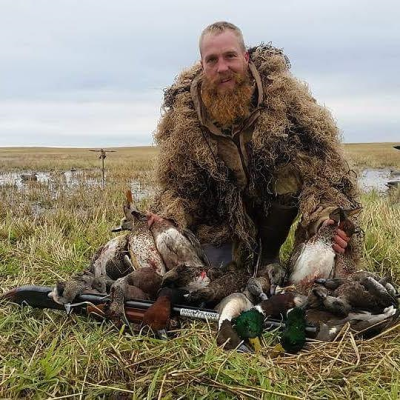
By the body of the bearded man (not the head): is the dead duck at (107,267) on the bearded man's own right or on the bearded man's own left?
on the bearded man's own right

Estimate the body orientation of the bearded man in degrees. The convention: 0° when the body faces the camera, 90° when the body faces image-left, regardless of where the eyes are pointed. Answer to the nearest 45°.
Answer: approximately 0°

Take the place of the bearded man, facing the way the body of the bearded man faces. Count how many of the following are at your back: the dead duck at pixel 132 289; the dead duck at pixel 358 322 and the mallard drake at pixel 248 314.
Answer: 0

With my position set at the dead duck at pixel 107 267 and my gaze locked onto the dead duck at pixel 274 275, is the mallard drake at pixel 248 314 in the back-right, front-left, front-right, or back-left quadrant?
front-right

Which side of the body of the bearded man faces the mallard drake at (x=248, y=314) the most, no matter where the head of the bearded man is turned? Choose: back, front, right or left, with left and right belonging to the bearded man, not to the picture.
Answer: front

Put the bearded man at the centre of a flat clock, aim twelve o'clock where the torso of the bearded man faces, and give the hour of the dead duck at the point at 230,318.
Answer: The dead duck is roughly at 12 o'clock from the bearded man.

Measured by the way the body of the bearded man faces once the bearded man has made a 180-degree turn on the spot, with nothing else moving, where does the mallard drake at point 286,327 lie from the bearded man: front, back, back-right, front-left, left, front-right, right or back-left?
back

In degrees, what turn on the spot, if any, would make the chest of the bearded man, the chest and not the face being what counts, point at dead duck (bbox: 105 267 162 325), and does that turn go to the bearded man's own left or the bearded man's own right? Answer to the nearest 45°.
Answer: approximately 45° to the bearded man's own right

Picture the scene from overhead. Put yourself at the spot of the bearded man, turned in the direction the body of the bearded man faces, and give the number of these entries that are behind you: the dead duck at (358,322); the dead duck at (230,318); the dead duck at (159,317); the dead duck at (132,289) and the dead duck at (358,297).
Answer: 0

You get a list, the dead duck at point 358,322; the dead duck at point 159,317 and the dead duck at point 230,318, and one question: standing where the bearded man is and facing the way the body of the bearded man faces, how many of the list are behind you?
0

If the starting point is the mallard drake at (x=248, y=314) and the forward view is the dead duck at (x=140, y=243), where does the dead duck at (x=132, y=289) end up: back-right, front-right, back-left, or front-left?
front-left

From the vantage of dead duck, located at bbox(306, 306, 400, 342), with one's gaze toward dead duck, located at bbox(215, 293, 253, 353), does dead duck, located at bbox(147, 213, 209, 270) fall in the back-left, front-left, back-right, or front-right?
front-right

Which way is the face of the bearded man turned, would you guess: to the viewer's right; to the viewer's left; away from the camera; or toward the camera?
toward the camera

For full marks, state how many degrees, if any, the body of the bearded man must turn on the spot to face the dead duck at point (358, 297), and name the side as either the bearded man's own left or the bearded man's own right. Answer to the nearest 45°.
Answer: approximately 45° to the bearded man's own left
